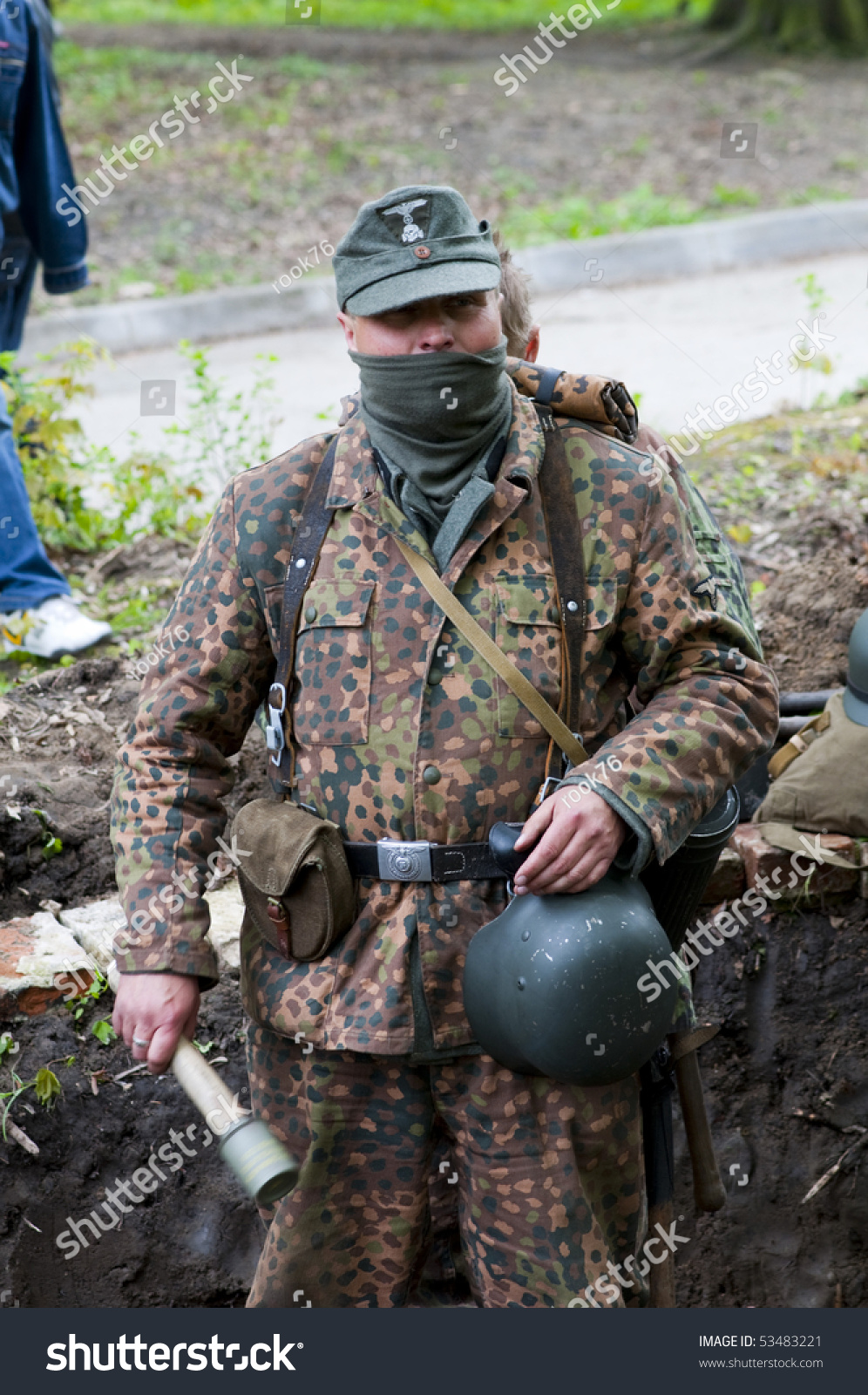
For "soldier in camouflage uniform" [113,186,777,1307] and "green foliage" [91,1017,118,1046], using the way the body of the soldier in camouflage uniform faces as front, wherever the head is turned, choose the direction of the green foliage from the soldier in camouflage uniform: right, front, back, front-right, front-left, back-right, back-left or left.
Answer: back-right

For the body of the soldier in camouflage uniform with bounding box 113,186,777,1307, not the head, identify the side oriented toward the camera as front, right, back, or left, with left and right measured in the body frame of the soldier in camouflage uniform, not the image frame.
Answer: front

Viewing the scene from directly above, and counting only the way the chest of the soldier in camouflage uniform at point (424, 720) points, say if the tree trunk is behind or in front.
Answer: behind

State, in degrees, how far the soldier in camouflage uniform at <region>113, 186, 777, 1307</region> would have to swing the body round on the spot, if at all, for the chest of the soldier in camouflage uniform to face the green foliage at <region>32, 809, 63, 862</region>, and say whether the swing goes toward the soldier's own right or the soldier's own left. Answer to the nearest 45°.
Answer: approximately 135° to the soldier's own right

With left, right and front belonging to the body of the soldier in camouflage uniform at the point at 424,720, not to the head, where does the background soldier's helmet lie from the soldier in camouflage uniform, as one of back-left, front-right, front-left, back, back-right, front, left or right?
back-left
